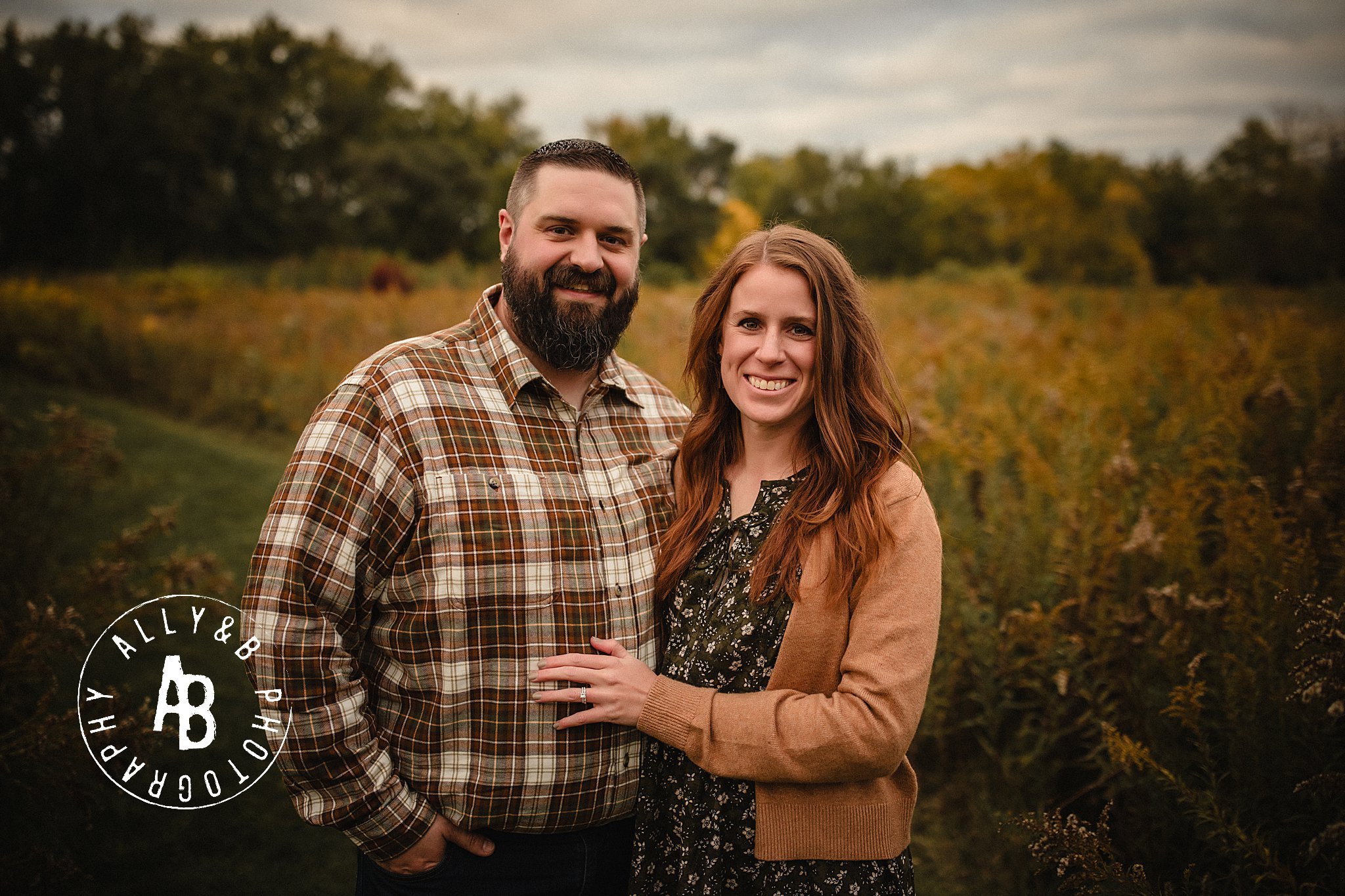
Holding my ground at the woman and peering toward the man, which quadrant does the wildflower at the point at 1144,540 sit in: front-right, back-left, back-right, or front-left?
back-right

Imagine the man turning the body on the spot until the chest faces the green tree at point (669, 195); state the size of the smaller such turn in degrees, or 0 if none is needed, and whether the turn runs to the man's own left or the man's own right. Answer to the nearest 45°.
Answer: approximately 135° to the man's own left

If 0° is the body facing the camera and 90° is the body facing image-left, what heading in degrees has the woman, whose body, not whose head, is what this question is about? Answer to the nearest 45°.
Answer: approximately 45°

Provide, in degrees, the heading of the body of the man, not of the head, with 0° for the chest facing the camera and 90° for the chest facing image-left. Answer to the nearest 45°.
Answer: approximately 315°

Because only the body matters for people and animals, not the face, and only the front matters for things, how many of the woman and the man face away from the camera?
0
